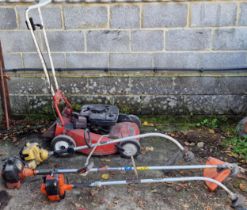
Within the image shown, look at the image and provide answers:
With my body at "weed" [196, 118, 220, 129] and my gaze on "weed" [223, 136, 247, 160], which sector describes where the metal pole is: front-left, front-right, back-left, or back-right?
back-right

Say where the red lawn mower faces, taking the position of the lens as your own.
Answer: facing to the right of the viewer

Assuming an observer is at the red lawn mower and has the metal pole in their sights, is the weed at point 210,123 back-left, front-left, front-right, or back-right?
back-right

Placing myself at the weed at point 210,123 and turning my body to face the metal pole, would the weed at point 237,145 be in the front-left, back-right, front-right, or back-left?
back-left

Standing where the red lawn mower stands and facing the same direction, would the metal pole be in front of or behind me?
behind
